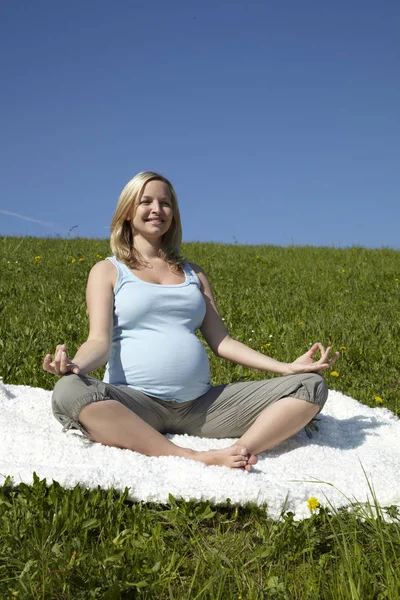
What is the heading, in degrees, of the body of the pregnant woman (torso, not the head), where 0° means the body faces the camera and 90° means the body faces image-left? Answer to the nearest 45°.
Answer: approximately 315°

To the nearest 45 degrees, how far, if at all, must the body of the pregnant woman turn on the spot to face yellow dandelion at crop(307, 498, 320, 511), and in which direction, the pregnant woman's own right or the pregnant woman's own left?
0° — they already face it

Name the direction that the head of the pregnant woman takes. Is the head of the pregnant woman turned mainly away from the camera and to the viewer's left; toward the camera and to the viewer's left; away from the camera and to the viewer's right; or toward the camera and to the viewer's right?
toward the camera and to the viewer's right
